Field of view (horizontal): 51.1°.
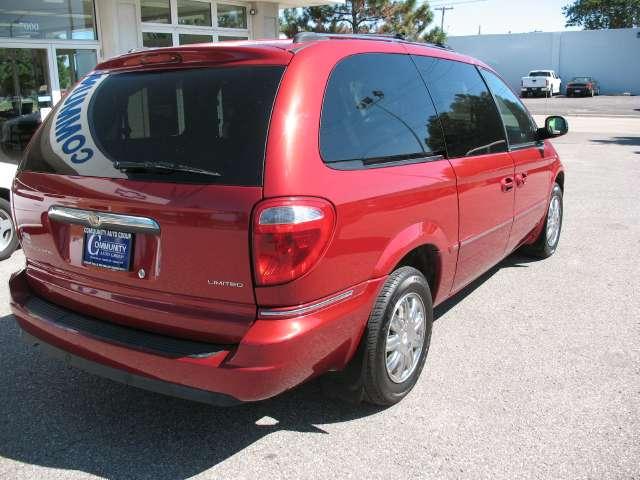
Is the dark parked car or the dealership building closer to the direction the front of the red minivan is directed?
the dark parked car

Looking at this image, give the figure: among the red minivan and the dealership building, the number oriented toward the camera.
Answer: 1

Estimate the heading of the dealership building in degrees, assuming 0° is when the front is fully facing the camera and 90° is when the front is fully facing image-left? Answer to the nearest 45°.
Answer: approximately 0°

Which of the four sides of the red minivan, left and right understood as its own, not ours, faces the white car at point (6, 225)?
left

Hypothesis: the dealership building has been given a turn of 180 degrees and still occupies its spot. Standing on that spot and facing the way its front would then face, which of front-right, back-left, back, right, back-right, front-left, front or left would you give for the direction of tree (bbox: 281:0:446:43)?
front-right

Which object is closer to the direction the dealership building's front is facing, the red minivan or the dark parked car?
the red minivan

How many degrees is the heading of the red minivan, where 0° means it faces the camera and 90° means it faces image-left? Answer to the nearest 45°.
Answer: approximately 225°

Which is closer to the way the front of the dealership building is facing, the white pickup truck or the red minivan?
the red minivan

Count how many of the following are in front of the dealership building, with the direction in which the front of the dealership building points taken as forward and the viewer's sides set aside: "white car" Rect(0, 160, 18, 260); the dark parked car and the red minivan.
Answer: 2

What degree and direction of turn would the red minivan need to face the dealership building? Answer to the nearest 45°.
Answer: approximately 45° to its left
